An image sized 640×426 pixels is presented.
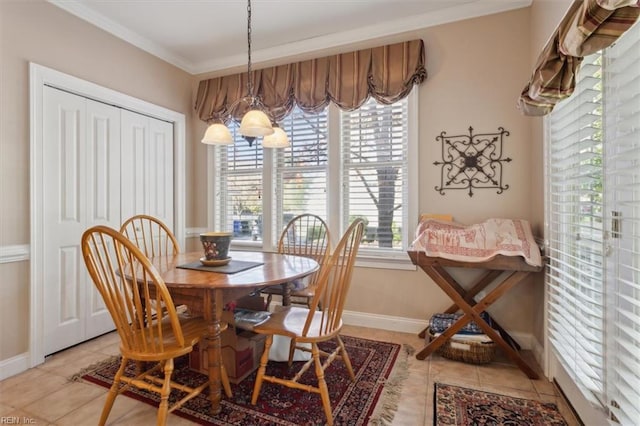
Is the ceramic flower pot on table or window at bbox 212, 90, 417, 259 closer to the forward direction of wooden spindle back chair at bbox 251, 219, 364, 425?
the ceramic flower pot on table

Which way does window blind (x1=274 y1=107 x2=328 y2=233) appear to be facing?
toward the camera

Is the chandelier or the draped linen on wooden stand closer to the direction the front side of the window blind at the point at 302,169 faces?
the chandelier

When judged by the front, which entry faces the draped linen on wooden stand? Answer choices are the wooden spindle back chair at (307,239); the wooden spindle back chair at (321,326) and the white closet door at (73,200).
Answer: the white closet door

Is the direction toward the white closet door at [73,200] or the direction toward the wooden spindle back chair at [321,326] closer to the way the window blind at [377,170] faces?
the wooden spindle back chair

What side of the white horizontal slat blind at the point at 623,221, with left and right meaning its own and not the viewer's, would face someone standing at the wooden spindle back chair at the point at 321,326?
front

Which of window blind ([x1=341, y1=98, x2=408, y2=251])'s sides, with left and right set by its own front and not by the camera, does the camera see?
front

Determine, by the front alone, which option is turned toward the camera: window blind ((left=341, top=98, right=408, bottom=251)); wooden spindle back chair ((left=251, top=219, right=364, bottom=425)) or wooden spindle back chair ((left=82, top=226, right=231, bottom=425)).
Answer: the window blind

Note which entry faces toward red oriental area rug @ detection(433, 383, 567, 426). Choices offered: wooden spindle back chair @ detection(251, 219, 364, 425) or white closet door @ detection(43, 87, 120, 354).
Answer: the white closet door

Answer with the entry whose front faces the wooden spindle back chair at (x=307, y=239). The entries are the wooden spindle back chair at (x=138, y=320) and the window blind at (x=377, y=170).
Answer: the wooden spindle back chair at (x=138, y=320)

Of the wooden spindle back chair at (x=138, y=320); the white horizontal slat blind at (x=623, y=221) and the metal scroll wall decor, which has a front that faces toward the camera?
the metal scroll wall decor

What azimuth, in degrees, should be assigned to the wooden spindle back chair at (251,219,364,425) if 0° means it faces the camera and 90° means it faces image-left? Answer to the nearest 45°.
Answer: approximately 135°

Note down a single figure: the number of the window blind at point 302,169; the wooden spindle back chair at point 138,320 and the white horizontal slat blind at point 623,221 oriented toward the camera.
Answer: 1

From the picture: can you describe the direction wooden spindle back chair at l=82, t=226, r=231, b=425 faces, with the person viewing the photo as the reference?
facing away from the viewer and to the right of the viewer

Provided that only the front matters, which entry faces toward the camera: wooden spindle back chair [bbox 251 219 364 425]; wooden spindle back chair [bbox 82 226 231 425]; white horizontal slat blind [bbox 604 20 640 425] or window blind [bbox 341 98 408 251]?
the window blind

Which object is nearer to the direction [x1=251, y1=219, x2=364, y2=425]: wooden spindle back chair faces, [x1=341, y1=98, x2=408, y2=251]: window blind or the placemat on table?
the placemat on table

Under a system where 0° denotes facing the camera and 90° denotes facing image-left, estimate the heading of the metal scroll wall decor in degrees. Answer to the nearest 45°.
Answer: approximately 0°

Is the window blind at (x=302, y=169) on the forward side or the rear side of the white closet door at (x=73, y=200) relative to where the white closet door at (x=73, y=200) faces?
on the forward side
